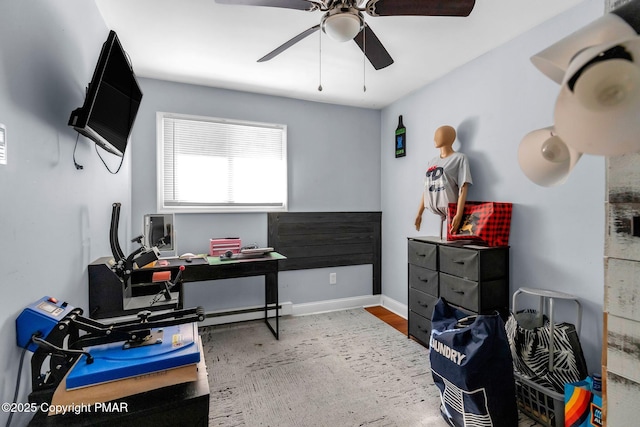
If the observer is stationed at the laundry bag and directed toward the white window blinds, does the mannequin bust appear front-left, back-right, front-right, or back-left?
front-right

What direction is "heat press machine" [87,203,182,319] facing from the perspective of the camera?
to the viewer's right

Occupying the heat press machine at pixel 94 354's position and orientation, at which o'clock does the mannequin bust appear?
The mannequin bust is roughly at 12 o'clock from the heat press machine.

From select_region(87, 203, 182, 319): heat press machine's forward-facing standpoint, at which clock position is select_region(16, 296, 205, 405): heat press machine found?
select_region(16, 296, 205, 405): heat press machine is roughly at 3 o'clock from select_region(87, 203, 182, 319): heat press machine.

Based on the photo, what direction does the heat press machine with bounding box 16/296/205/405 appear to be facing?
to the viewer's right

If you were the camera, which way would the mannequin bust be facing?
facing the viewer and to the left of the viewer

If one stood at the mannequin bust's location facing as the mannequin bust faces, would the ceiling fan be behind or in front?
in front

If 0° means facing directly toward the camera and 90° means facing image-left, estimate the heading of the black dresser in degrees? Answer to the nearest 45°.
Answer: approximately 45°

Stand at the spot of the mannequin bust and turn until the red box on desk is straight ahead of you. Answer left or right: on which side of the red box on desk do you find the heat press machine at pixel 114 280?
left
